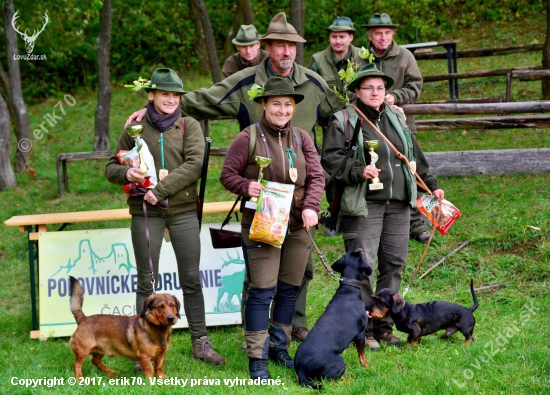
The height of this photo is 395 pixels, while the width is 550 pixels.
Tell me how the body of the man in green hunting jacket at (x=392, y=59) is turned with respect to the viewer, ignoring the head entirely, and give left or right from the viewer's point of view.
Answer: facing the viewer and to the left of the viewer

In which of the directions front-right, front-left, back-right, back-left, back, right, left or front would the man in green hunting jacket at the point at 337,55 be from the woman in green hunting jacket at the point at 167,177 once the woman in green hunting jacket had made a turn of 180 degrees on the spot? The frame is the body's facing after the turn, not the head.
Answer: front-right

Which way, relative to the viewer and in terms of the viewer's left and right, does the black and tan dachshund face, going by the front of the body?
facing to the left of the viewer

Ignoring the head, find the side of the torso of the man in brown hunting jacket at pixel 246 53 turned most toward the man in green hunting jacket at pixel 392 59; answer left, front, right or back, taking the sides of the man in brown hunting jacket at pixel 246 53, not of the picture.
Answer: left

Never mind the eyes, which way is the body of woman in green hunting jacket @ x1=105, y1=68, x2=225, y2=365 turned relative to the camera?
toward the camera

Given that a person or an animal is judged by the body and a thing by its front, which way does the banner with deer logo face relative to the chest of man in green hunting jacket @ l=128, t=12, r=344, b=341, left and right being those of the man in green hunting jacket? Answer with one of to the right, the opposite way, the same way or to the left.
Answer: the same way

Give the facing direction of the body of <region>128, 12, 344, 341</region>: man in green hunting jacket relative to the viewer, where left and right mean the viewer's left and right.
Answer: facing the viewer

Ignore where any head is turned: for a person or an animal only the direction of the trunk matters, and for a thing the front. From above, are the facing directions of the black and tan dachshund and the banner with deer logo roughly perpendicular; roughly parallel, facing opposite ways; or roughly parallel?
roughly perpendicular

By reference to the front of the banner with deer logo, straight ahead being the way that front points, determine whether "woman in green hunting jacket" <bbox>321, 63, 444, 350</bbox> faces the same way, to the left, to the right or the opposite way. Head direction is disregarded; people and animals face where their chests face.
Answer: the same way

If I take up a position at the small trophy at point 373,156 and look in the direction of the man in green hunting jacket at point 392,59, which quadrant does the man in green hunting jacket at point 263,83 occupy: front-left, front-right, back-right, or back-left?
front-left

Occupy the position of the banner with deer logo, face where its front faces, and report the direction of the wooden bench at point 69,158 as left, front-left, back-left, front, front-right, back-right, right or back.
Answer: back

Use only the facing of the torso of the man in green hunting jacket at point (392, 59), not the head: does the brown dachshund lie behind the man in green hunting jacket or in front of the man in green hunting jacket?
in front

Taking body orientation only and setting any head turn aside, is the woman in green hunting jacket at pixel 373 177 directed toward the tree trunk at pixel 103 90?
no

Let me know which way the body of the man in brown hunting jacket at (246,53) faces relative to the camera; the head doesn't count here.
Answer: toward the camera
